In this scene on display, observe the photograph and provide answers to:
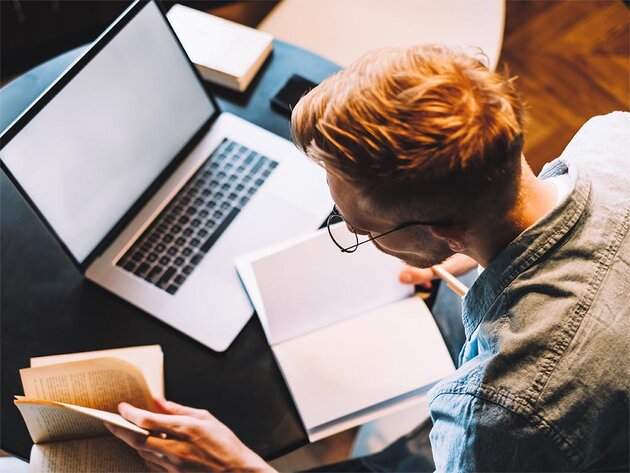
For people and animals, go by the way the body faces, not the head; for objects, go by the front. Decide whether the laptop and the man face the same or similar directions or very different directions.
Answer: very different directions

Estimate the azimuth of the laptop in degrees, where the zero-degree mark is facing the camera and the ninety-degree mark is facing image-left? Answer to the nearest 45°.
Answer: approximately 315°

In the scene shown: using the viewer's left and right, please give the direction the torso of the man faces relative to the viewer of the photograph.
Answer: facing away from the viewer and to the left of the viewer
